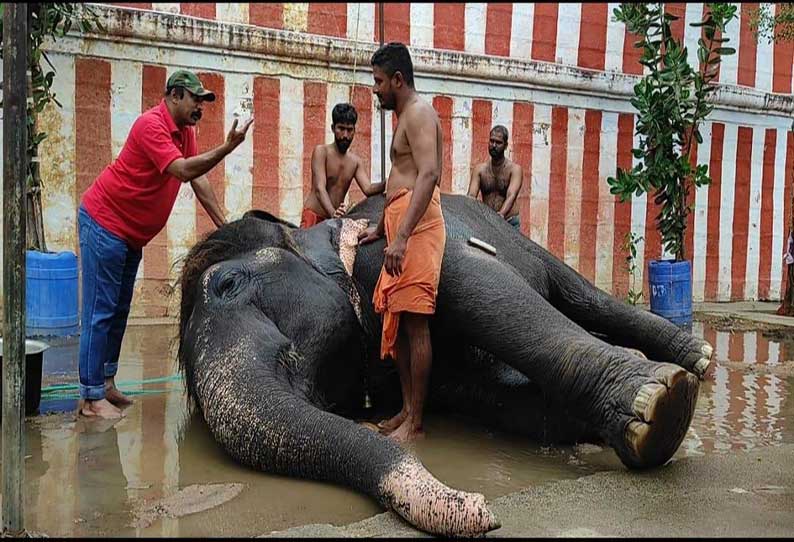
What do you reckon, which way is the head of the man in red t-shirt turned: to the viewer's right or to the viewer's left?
to the viewer's right

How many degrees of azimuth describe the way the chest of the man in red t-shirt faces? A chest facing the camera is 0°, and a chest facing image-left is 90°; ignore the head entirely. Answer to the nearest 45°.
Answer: approximately 270°

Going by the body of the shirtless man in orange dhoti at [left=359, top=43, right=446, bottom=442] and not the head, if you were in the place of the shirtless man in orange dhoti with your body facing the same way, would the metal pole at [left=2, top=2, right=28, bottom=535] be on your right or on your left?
on your left

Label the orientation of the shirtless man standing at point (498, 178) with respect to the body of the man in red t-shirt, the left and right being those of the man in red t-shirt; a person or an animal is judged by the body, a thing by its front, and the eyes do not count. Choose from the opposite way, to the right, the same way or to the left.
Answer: to the right

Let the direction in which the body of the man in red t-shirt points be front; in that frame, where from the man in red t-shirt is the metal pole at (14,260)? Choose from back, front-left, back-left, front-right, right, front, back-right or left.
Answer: right

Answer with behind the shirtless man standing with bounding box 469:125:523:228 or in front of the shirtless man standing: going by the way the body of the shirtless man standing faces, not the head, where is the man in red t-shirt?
in front

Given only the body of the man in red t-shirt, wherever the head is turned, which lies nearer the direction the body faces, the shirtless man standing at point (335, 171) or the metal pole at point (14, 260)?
the shirtless man standing

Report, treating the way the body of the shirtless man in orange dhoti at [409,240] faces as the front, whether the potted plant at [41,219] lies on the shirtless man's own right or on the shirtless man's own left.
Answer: on the shirtless man's own right

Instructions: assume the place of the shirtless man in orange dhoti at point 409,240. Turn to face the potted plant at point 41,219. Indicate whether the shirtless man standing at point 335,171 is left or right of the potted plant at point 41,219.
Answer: right

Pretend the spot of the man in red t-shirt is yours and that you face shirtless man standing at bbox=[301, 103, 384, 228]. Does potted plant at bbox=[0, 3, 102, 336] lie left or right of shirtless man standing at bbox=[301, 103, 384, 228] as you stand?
left

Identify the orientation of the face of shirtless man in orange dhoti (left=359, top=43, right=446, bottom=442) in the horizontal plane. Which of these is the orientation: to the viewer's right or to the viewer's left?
to the viewer's left

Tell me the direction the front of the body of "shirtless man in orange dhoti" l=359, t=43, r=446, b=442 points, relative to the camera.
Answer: to the viewer's left
